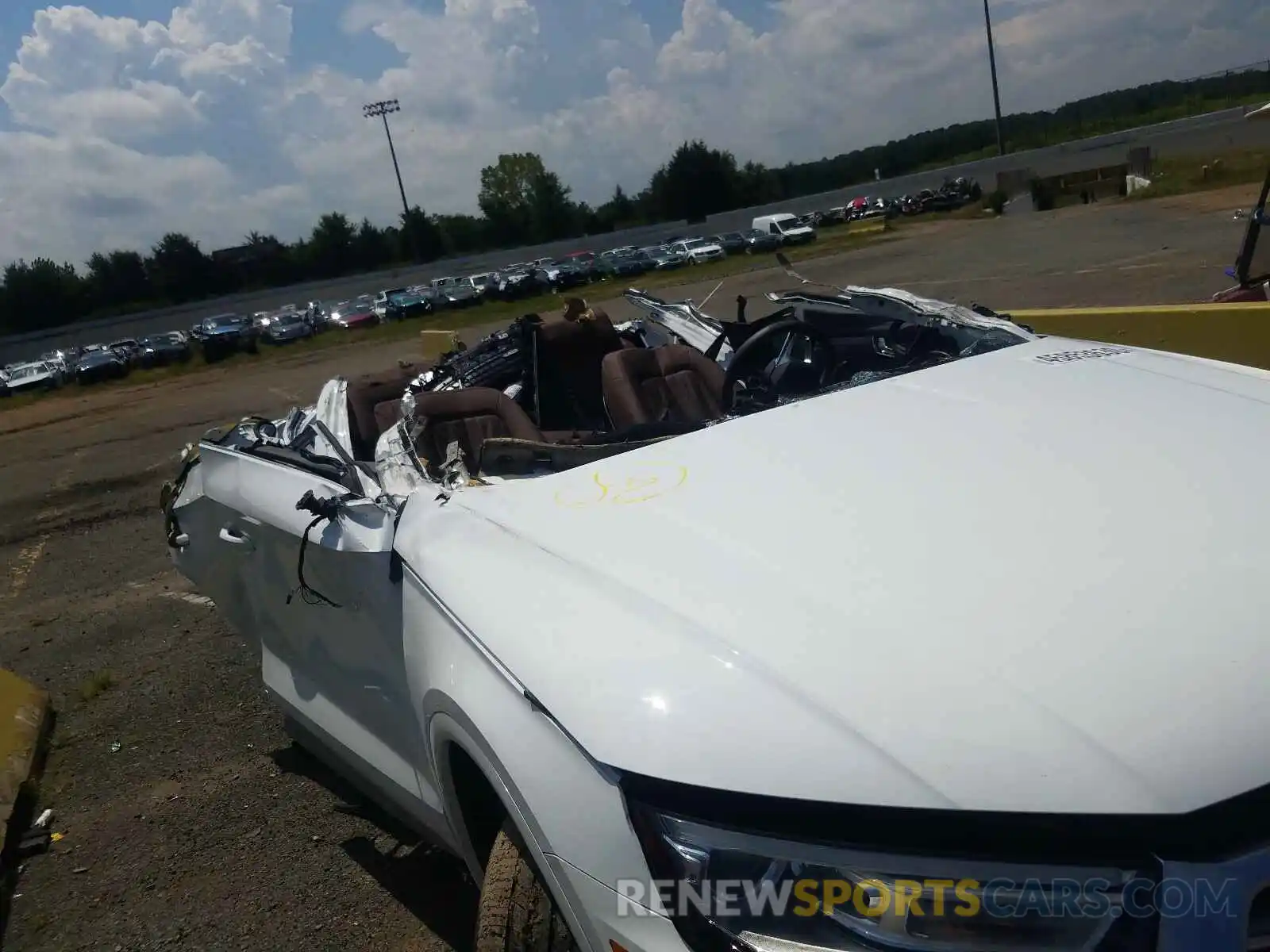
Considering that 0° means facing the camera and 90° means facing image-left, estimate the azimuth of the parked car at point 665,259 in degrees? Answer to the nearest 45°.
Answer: approximately 315°

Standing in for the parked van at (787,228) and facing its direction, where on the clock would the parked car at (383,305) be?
the parked car at (383,305) is roughly at 4 o'clock from the parked van at (787,228).

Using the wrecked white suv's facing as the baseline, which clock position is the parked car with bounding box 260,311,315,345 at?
The parked car is roughly at 7 o'clock from the wrecked white suv.

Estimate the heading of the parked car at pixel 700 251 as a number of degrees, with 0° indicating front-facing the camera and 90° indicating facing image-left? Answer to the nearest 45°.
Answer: approximately 315°

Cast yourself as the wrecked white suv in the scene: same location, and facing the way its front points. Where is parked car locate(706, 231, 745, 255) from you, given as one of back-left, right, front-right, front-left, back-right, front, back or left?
back-left

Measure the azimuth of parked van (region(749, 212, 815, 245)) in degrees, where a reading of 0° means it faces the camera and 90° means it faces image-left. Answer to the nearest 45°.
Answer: approximately 315°

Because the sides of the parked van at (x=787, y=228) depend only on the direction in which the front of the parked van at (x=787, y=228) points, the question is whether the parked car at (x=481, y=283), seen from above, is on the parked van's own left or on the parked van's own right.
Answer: on the parked van's own right

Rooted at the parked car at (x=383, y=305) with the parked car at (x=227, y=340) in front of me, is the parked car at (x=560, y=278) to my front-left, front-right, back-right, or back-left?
back-left

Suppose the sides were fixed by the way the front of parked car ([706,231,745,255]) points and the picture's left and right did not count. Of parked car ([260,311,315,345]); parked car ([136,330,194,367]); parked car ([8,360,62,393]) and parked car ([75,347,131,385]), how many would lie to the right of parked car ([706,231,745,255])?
4

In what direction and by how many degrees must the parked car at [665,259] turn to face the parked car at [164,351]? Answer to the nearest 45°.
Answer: approximately 90° to its right
